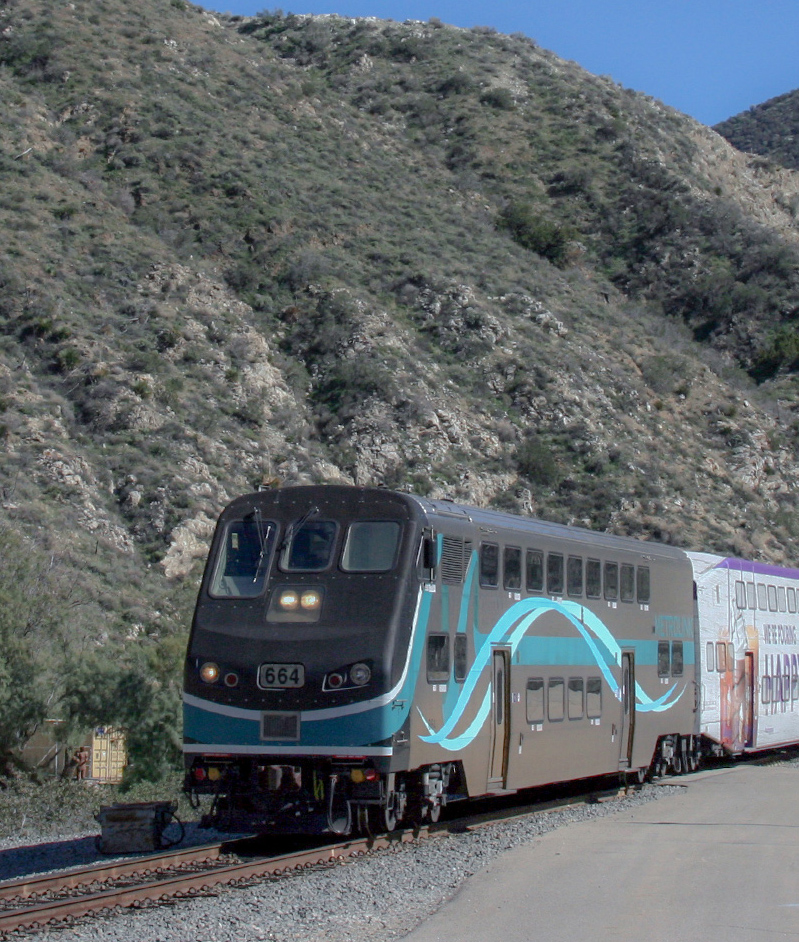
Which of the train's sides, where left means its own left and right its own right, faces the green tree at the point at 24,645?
right

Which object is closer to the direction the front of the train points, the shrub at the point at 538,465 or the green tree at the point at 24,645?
the green tree

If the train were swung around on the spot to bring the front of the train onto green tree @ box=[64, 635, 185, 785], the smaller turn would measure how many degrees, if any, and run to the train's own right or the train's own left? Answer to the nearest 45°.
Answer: approximately 90° to the train's own right

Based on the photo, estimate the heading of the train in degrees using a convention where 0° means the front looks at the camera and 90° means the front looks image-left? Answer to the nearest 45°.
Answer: approximately 45°

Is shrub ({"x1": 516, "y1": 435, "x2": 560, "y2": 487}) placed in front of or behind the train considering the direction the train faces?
behind
